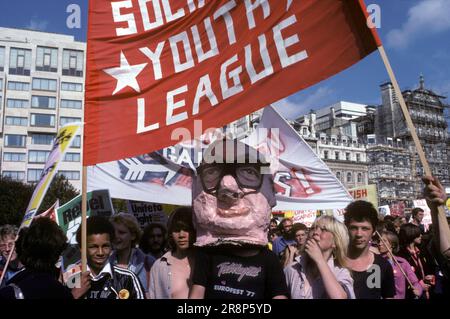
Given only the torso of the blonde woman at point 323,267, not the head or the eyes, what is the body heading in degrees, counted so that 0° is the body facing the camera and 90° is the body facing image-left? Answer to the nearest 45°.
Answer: approximately 45°

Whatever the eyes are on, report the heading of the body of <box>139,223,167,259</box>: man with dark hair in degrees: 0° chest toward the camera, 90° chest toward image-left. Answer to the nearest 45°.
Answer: approximately 0°

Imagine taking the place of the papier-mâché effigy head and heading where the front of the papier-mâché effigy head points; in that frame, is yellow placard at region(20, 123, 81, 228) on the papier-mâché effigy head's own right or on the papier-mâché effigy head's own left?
on the papier-mâché effigy head's own right

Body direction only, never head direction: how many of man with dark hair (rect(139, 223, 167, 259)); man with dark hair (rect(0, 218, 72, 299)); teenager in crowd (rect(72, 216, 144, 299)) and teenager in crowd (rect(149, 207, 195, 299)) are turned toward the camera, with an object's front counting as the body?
3

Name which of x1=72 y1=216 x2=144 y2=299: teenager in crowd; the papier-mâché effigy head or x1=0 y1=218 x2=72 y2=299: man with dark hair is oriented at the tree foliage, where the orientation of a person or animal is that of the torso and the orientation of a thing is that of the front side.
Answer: the man with dark hair

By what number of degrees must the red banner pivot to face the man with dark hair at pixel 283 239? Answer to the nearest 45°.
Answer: approximately 180°

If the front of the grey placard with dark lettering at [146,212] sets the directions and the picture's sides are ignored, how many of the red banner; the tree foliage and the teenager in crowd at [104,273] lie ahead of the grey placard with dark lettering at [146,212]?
2

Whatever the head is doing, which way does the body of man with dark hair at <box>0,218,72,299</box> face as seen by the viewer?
away from the camera
